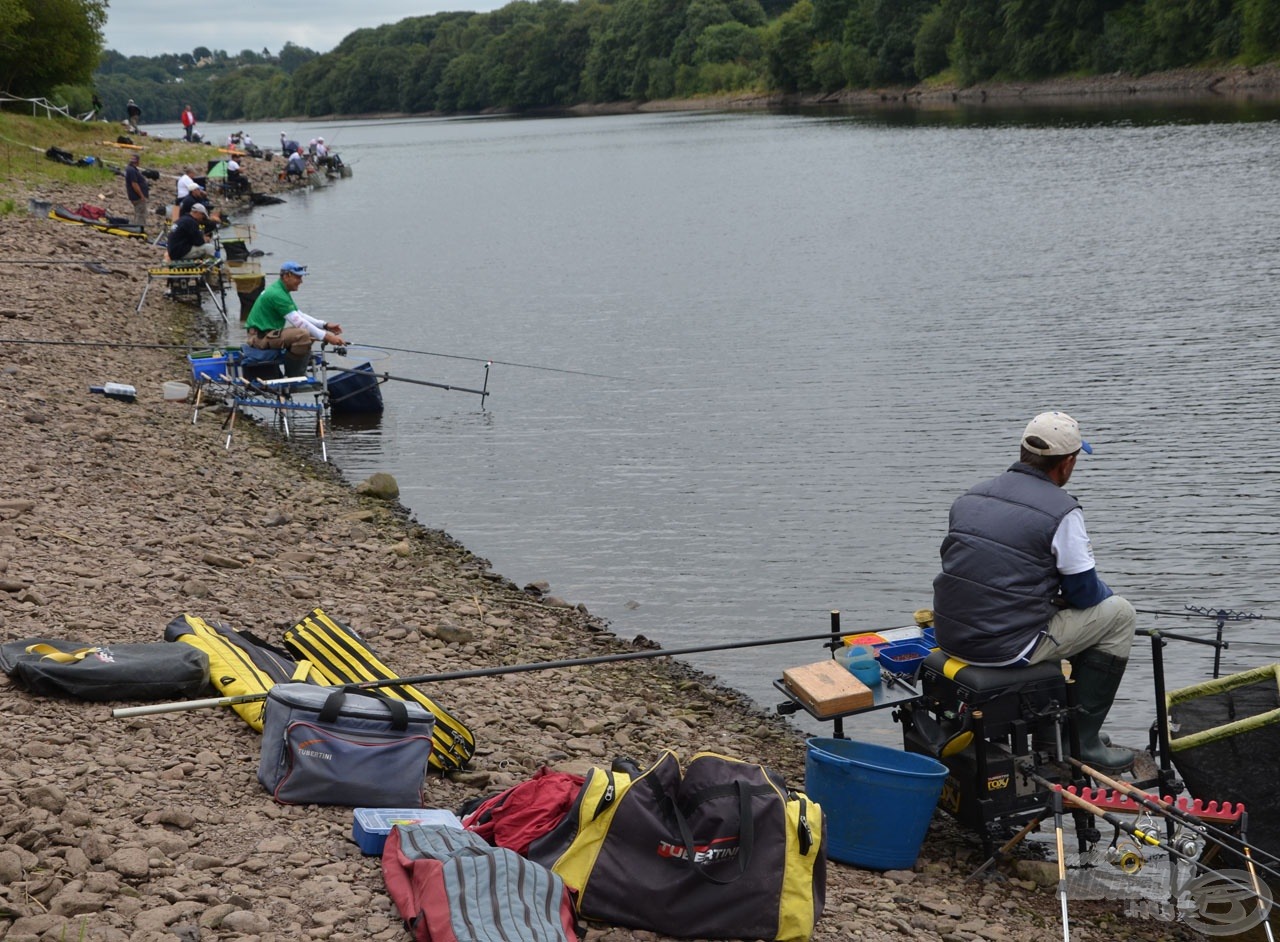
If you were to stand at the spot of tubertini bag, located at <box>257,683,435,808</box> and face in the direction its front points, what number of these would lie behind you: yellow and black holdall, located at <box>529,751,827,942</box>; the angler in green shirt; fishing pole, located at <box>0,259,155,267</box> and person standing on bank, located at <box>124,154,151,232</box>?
3

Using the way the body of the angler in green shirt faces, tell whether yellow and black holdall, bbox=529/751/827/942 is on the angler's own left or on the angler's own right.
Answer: on the angler's own right

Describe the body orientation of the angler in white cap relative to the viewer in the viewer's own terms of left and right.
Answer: facing away from the viewer and to the right of the viewer

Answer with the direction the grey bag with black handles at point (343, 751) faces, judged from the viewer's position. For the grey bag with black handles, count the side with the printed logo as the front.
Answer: facing the viewer

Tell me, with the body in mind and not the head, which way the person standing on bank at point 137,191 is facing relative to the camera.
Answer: to the viewer's right

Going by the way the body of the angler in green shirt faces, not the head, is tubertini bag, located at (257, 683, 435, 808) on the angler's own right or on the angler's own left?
on the angler's own right

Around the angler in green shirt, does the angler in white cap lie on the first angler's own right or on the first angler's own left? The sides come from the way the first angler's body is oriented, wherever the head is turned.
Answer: on the first angler's own right

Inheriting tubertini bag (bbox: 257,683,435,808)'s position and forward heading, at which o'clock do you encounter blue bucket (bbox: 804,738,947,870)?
The blue bucket is roughly at 9 o'clock from the tubertini bag.

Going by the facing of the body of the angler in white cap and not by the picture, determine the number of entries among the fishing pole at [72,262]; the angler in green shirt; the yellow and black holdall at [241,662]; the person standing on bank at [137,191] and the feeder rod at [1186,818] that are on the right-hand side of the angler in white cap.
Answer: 1

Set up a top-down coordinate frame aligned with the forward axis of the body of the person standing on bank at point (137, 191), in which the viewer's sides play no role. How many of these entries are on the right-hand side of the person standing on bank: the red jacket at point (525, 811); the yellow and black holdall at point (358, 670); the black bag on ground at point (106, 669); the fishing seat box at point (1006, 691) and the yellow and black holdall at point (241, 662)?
5

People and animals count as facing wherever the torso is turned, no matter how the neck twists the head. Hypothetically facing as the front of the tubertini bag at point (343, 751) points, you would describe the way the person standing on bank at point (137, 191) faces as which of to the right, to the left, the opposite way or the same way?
to the left

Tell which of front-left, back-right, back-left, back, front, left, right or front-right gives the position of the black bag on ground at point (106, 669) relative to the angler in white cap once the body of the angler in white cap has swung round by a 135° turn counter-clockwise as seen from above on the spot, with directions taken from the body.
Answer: front

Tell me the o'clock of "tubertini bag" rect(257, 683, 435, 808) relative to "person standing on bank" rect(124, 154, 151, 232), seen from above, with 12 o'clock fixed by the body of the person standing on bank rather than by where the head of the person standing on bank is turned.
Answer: The tubertini bag is roughly at 3 o'clock from the person standing on bank.

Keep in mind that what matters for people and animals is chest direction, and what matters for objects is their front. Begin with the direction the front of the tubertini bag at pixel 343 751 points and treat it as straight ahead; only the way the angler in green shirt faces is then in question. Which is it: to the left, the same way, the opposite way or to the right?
to the left

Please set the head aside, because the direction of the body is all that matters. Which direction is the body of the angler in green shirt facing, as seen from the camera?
to the viewer's right

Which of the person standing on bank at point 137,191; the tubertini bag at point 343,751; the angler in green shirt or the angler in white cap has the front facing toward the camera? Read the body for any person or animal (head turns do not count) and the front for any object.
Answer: the tubertini bag

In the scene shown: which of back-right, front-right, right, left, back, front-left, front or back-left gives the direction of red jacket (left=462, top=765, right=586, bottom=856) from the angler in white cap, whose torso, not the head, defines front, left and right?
back

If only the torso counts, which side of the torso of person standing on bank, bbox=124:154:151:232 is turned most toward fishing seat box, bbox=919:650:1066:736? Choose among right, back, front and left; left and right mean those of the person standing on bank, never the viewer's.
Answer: right
